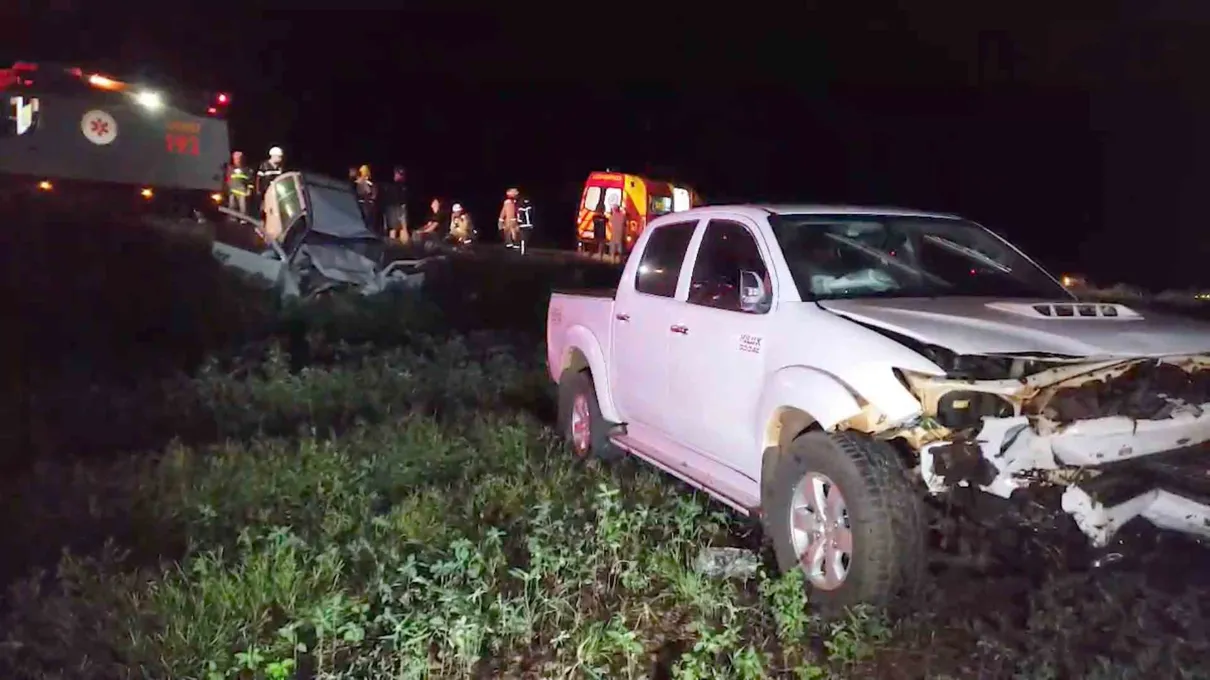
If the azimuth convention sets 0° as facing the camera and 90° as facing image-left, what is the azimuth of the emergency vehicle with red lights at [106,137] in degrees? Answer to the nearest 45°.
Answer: approximately 90°

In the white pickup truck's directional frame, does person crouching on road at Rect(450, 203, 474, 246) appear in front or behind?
behind

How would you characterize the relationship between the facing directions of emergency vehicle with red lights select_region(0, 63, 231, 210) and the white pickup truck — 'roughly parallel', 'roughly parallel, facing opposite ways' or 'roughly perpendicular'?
roughly perpendicular

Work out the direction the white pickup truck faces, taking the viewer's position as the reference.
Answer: facing the viewer and to the right of the viewer

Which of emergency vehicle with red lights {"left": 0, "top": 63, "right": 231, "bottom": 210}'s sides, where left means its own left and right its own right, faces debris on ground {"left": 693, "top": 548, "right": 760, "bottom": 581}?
left

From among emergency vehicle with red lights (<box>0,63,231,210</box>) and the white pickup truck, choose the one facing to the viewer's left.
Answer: the emergency vehicle with red lights

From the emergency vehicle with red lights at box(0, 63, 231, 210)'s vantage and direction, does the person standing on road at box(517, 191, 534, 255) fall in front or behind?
behind

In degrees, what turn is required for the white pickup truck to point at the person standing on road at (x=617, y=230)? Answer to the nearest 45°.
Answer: approximately 135° to its left

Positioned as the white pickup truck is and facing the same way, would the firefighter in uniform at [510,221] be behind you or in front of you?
behind

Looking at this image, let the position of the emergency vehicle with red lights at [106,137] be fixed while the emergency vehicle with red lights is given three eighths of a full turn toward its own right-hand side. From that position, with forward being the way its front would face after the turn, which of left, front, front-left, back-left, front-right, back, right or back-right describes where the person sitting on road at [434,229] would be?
front
